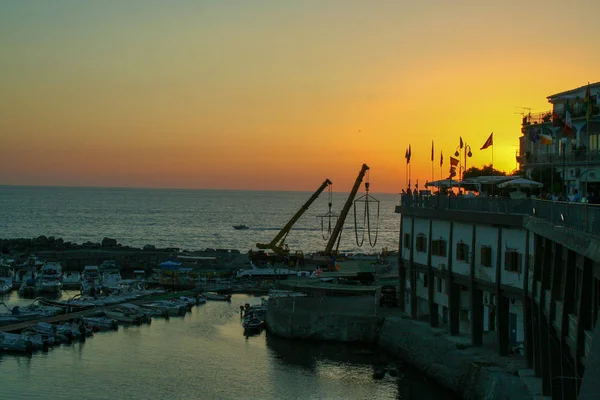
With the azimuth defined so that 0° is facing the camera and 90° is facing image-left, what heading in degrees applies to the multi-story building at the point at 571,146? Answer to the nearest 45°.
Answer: approximately 45°

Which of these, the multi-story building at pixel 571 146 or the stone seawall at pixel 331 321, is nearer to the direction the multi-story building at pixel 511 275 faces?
the stone seawall

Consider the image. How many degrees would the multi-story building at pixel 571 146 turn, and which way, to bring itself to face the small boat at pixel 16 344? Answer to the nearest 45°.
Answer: approximately 45° to its right

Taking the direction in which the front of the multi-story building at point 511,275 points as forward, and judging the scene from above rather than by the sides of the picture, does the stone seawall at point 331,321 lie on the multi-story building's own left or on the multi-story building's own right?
on the multi-story building's own right
